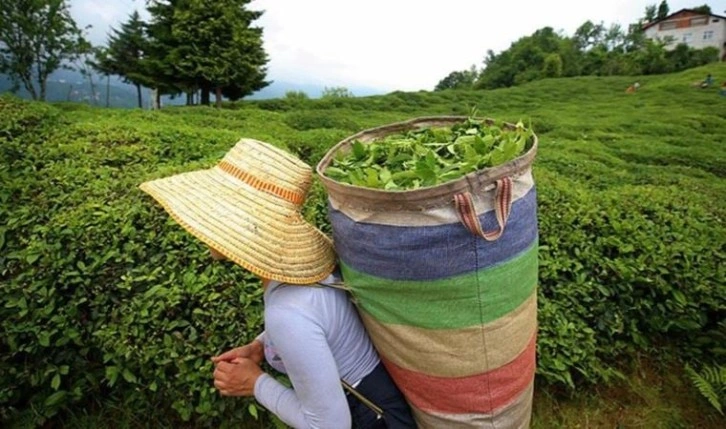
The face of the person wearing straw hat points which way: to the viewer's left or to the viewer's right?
to the viewer's left

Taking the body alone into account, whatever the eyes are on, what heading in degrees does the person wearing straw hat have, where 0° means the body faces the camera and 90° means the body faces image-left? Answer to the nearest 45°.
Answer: approximately 90°

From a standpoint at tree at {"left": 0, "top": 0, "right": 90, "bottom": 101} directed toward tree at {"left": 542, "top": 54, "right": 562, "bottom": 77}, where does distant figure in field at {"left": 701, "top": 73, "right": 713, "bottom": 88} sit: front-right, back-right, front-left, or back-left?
front-right

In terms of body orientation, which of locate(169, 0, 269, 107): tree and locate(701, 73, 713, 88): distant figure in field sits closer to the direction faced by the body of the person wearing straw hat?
the tree

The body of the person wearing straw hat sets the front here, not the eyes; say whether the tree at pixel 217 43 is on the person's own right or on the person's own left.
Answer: on the person's own right

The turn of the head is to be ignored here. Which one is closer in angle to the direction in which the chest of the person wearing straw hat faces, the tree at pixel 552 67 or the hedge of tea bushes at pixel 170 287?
the hedge of tea bushes

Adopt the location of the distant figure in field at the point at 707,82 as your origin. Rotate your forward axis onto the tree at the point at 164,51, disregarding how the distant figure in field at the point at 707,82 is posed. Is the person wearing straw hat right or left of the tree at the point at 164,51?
left

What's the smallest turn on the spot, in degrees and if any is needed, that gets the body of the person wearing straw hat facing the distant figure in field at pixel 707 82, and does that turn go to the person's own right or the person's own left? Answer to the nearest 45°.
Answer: approximately 135° to the person's own right

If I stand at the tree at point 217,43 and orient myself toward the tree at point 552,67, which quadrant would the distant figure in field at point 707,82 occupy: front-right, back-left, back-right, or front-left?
front-right

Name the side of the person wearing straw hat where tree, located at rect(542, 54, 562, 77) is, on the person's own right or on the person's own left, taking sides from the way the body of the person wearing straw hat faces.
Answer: on the person's own right

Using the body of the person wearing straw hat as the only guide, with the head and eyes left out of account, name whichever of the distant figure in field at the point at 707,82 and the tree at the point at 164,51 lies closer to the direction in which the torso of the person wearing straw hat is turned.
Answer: the tree

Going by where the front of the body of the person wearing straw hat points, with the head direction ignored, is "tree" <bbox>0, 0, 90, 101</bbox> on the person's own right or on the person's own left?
on the person's own right
